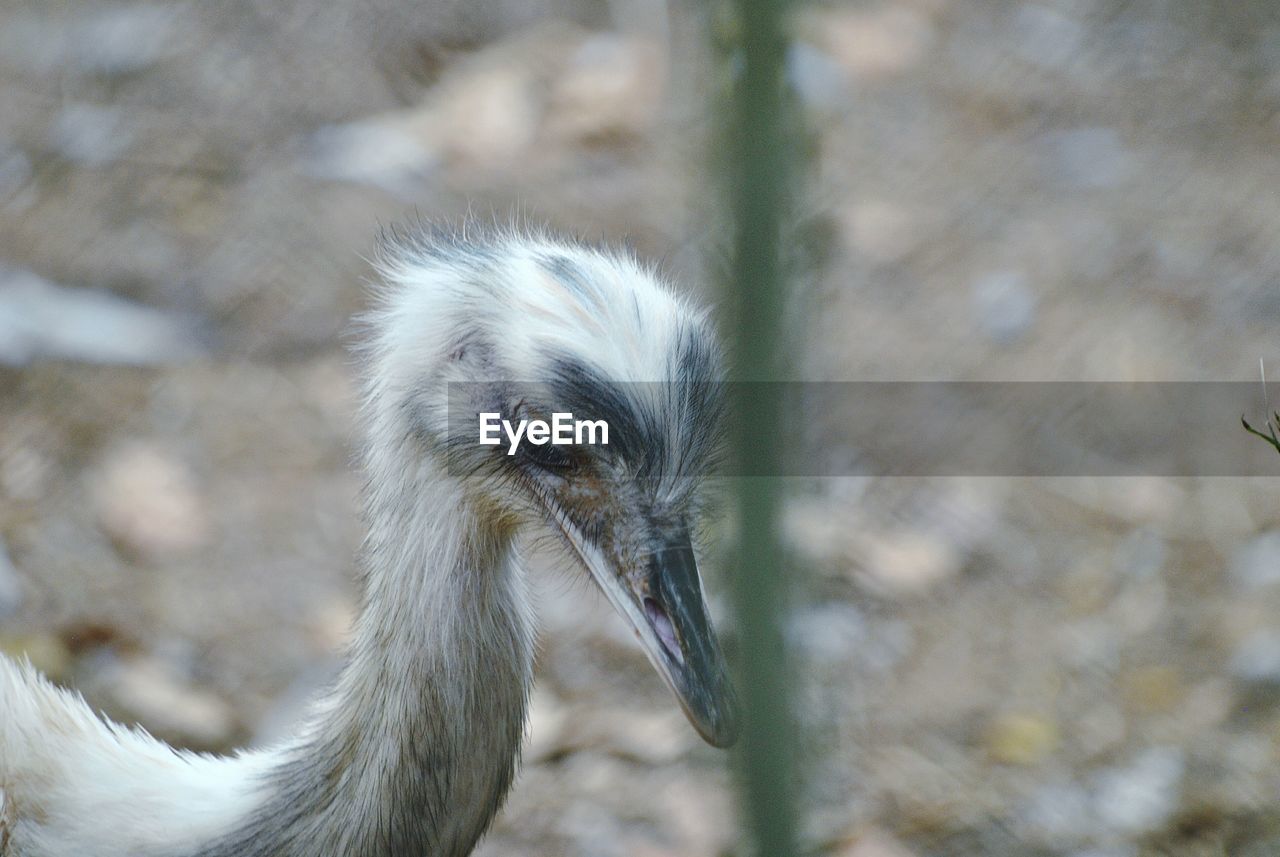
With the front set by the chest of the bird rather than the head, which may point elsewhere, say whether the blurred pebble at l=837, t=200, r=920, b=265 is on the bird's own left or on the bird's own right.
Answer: on the bird's own left

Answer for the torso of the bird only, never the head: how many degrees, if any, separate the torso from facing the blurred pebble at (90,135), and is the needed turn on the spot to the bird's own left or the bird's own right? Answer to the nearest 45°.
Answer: approximately 135° to the bird's own left

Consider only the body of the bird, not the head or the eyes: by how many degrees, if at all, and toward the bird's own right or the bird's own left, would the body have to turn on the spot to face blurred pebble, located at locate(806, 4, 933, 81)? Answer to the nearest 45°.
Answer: approximately 45° to the bird's own left

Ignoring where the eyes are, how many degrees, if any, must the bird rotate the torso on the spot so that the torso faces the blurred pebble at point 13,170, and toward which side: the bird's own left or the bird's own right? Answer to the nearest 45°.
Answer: approximately 135° to the bird's own left

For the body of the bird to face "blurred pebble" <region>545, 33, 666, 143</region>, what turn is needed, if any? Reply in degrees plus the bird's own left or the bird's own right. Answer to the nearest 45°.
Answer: approximately 90° to the bird's own left

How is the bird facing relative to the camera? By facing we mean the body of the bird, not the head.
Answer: to the viewer's right

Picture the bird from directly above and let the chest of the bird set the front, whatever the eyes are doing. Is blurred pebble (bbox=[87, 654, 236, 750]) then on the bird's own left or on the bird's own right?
on the bird's own left

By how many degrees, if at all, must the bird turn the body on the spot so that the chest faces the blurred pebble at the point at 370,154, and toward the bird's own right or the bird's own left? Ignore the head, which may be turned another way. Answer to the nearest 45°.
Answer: approximately 90° to the bird's own left
